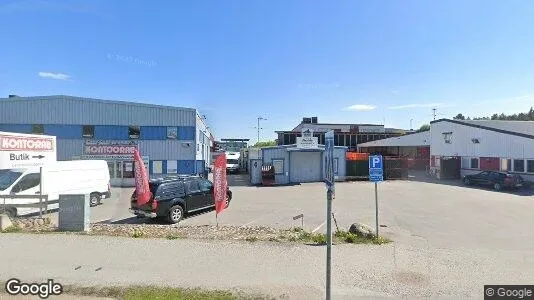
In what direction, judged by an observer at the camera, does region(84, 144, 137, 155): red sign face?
facing the viewer

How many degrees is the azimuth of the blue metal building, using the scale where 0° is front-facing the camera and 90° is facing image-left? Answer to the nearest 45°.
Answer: approximately 0°

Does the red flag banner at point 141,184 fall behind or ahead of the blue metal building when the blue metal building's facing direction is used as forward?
ahead

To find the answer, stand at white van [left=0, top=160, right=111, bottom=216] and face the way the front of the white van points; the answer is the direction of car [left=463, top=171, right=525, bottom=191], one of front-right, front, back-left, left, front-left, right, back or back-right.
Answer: back-left

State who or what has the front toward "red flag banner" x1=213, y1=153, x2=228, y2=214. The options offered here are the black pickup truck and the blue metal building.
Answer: the blue metal building

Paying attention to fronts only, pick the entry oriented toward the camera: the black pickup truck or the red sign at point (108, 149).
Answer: the red sign

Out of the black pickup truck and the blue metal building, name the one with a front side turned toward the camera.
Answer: the blue metal building

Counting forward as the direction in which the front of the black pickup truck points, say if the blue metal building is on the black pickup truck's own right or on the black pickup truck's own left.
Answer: on the black pickup truck's own left

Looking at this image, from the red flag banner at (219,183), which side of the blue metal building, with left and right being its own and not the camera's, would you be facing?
front

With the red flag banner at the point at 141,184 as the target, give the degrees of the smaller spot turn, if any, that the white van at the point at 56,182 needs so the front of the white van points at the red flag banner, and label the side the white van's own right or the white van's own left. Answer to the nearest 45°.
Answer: approximately 90° to the white van's own left

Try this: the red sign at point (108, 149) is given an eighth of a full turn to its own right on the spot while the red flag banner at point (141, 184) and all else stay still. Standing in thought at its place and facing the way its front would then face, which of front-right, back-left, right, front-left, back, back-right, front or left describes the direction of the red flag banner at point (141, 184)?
front-left

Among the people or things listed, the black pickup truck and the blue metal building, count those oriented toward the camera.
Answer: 1

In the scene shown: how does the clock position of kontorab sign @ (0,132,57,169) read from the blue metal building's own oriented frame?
The kontorab sign is roughly at 1 o'clock from the blue metal building.

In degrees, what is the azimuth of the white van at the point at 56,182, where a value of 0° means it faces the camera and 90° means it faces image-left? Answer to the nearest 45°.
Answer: approximately 45°

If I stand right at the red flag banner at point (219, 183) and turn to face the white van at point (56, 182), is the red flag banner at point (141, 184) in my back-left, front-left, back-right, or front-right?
front-left
